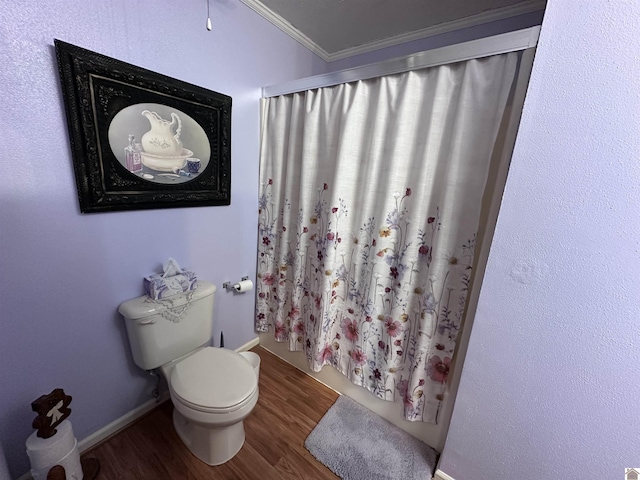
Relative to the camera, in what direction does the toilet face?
facing the viewer and to the right of the viewer

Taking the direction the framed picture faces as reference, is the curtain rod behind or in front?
in front

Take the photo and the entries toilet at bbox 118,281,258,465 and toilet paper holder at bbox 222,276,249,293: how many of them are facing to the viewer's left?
0

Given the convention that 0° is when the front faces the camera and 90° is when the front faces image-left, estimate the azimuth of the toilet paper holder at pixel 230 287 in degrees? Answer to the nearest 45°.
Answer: approximately 315°

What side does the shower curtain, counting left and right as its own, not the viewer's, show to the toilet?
front

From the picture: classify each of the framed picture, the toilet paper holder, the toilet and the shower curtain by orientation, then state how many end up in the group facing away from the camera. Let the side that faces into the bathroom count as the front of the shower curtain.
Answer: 0

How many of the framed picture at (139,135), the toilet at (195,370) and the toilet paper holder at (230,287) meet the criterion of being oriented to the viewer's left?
0

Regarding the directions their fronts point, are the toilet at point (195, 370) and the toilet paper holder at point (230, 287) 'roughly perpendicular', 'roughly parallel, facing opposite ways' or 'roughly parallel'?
roughly parallel

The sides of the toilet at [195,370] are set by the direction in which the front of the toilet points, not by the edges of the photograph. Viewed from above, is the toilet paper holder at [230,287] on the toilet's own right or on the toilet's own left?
on the toilet's own left

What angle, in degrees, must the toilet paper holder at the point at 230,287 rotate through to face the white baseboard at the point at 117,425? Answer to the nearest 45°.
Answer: approximately 90° to its right

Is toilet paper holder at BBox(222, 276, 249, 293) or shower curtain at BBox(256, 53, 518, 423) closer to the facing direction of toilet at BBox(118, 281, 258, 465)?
the shower curtain
